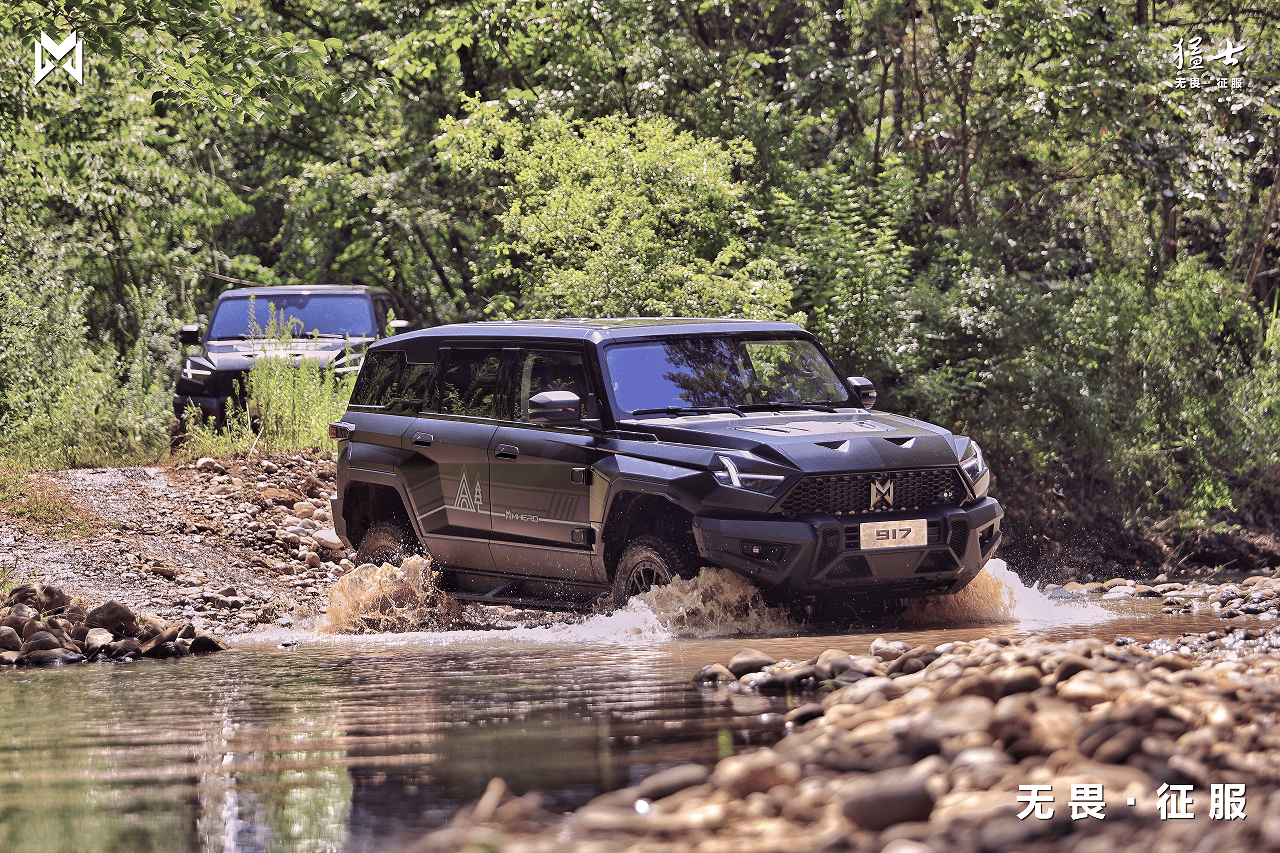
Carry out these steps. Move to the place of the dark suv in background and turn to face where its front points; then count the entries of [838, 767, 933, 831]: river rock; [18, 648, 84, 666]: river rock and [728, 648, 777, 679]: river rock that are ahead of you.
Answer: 3

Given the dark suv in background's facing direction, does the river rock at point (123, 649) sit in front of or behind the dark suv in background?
in front

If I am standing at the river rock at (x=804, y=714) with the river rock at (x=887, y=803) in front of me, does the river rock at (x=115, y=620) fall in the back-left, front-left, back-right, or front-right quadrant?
back-right

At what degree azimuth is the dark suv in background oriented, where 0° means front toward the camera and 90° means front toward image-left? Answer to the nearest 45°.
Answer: approximately 0°

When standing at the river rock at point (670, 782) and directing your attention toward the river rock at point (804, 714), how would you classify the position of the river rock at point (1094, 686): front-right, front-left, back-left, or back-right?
front-right

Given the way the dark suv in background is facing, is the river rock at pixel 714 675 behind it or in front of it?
in front

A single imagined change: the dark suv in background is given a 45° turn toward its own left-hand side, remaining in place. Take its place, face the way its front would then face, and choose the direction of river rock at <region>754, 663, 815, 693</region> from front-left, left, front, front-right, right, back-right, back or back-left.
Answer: front-right

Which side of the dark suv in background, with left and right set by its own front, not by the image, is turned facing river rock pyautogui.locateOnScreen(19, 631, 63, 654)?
front

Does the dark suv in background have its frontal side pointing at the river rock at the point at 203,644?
yes

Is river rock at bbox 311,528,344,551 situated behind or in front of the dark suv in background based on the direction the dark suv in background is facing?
in front

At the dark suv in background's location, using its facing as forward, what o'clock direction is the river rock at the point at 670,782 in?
The river rock is roughly at 12 o'clock from the dark suv in background.

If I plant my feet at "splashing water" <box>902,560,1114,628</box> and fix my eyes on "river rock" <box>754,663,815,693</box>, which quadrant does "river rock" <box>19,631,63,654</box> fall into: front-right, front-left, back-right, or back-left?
front-right

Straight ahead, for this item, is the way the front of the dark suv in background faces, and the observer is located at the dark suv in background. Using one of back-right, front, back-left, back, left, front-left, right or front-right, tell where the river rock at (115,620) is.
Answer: front

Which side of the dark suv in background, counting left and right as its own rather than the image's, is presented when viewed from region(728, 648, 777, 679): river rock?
front

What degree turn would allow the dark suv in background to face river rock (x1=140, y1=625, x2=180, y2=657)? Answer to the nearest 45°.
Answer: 0° — it already faces it
